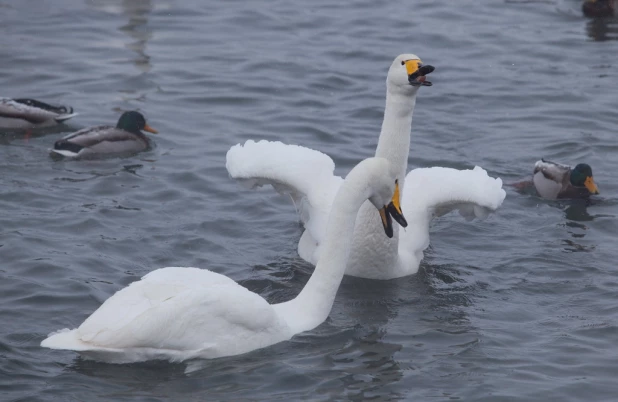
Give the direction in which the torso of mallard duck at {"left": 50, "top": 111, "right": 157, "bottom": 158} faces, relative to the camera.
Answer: to the viewer's right

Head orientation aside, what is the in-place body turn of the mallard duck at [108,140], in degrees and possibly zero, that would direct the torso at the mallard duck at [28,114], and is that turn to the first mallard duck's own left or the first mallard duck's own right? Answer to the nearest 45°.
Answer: approximately 135° to the first mallard duck's own left

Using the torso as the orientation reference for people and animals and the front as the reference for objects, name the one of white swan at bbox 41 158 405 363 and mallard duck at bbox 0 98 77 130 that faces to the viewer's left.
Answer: the mallard duck

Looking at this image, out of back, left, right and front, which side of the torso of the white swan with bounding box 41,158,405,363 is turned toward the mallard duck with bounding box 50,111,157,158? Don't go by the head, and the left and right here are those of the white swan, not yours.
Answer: left

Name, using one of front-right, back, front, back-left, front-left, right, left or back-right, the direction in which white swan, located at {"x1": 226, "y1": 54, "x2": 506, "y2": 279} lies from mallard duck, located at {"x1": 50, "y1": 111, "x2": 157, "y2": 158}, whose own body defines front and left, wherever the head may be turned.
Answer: front-right

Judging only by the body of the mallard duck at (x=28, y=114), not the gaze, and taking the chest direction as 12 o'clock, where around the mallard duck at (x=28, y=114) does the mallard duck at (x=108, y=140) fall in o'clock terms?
the mallard duck at (x=108, y=140) is roughly at 7 o'clock from the mallard duck at (x=28, y=114).

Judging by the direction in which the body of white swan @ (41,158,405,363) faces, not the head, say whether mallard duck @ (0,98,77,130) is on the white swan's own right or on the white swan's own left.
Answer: on the white swan's own left

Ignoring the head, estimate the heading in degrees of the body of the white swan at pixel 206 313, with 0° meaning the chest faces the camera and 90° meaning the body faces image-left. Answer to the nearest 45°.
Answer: approximately 270°

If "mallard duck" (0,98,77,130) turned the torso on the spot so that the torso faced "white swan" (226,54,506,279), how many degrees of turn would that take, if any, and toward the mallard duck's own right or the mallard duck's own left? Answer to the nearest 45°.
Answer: approximately 135° to the mallard duck's own left
